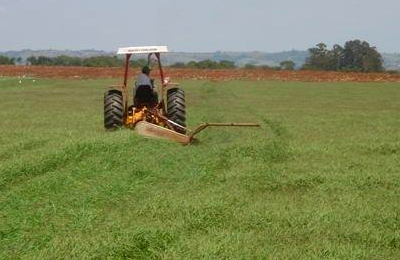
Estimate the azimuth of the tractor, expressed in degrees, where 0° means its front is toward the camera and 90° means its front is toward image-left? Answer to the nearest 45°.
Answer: approximately 180°
